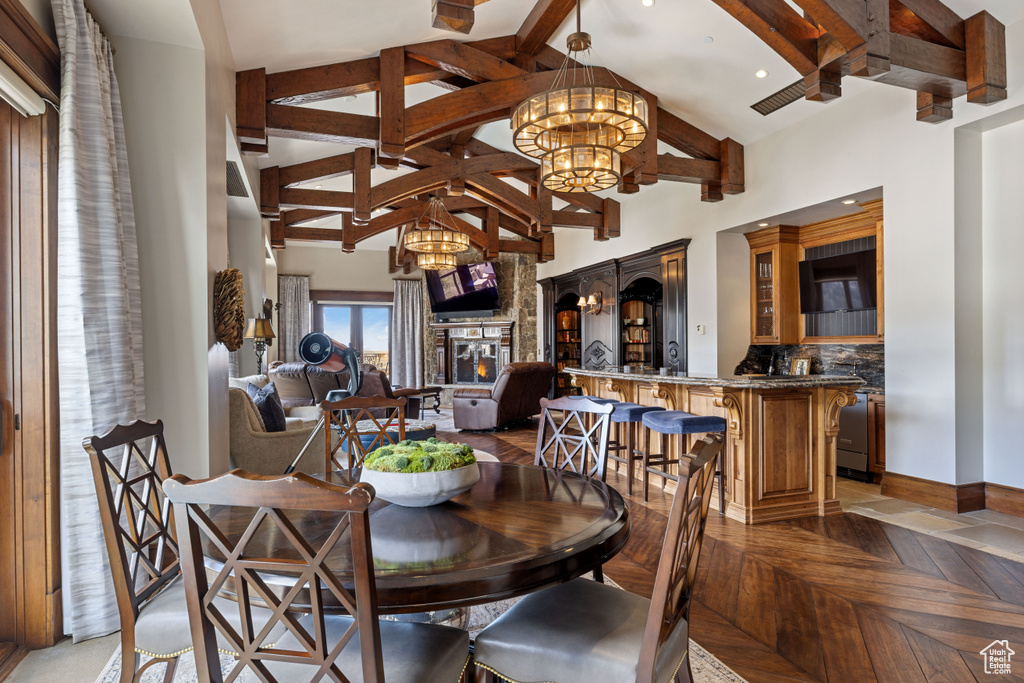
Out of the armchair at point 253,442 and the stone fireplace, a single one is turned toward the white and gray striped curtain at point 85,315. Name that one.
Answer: the stone fireplace

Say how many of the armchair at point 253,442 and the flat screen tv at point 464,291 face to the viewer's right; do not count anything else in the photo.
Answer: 1

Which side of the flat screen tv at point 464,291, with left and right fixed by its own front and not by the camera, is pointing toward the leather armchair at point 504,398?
front

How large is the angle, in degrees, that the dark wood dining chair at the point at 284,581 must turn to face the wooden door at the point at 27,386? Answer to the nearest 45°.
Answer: approximately 90° to its left

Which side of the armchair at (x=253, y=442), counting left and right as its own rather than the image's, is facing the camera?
right

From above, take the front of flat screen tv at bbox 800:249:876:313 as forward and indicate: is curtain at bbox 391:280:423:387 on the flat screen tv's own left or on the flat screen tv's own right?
on the flat screen tv's own right

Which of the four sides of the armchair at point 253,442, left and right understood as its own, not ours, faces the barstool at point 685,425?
front

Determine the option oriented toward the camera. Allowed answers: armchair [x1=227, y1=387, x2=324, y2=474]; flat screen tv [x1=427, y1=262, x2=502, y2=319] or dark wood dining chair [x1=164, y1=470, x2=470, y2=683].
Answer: the flat screen tv

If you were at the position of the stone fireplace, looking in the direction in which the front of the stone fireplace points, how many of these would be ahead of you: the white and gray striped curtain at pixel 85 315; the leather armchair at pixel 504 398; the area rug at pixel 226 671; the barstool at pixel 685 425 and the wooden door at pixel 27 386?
5

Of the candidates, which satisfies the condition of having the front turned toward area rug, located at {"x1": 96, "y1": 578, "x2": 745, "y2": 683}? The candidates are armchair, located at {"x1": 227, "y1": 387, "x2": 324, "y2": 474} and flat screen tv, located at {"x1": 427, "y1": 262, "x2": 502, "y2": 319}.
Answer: the flat screen tv

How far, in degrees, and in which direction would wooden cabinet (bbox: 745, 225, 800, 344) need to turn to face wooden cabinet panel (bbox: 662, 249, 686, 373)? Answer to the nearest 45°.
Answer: approximately 45° to its right

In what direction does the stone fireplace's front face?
toward the camera

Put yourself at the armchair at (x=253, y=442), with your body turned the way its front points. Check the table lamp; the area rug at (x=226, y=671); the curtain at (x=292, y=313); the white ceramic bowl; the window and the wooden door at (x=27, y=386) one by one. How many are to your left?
3

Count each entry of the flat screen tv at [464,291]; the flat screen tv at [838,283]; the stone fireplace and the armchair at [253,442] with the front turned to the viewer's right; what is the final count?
1

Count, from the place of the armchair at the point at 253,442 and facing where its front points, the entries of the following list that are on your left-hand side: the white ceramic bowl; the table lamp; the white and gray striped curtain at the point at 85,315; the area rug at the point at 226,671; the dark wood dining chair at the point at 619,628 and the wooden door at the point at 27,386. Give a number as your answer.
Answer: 1

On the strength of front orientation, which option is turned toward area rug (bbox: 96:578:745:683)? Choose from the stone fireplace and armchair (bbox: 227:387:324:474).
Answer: the stone fireplace

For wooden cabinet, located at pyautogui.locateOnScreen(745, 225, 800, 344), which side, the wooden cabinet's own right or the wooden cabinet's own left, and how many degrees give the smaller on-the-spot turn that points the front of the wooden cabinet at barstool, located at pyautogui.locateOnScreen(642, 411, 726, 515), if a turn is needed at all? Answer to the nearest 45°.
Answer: approximately 45° to the wooden cabinet's own left

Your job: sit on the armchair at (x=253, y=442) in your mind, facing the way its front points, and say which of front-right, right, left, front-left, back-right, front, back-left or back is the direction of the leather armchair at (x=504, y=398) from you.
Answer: front-left

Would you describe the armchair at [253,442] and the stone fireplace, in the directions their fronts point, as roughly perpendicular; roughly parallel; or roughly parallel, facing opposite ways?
roughly perpendicular

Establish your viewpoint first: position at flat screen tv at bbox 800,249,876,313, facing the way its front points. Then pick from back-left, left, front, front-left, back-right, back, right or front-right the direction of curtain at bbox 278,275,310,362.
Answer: front-right

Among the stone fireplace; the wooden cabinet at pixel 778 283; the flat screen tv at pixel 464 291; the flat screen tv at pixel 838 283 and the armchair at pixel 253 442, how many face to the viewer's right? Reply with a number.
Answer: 1

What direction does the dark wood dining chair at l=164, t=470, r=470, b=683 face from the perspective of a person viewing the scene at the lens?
facing away from the viewer and to the right of the viewer
